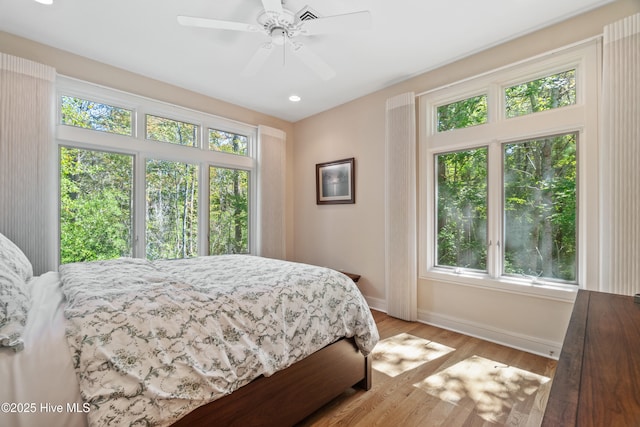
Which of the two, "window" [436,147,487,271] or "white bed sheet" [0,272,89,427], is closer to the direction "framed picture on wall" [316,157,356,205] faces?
the white bed sheet

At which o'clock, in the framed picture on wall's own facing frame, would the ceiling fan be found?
The ceiling fan is roughly at 11 o'clock from the framed picture on wall.

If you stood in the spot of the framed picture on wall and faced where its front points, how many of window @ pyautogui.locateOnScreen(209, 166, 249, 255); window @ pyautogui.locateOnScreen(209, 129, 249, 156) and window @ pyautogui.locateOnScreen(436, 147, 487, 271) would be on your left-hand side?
1

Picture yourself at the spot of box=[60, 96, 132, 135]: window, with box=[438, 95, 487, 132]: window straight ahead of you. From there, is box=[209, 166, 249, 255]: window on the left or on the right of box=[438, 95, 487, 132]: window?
left

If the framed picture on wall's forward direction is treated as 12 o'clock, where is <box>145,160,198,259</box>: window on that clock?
The window is roughly at 1 o'clock from the framed picture on wall.

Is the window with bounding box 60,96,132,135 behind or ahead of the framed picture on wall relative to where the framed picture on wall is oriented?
ahead

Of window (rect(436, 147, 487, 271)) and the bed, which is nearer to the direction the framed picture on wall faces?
the bed

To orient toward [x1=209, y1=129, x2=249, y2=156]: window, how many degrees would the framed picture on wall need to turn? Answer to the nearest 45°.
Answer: approximately 45° to its right

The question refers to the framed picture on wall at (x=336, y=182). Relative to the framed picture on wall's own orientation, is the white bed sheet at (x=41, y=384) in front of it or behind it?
in front

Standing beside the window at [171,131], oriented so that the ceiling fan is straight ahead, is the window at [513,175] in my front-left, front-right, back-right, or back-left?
front-left

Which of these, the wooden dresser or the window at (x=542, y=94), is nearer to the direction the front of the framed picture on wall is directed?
the wooden dresser

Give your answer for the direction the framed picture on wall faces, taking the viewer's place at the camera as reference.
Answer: facing the viewer and to the left of the viewer

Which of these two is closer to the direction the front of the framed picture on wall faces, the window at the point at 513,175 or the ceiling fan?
the ceiling fan

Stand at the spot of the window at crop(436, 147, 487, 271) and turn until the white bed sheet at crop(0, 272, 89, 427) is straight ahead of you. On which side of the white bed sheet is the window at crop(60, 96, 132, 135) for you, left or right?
right

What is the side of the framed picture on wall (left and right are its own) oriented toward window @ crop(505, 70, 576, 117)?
left

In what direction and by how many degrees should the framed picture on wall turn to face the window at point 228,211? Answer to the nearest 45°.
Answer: approximately 45° to its right

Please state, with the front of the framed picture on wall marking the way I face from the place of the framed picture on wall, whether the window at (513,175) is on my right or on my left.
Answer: on my left

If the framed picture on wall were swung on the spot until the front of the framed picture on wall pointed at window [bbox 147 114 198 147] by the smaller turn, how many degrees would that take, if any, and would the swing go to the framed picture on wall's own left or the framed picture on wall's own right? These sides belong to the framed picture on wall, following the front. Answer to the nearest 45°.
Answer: approximately 45° to the framed picture on wall's own right
